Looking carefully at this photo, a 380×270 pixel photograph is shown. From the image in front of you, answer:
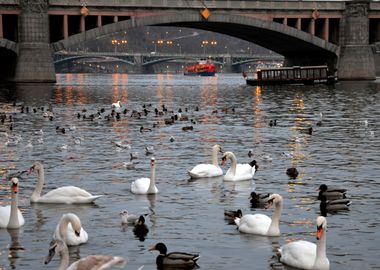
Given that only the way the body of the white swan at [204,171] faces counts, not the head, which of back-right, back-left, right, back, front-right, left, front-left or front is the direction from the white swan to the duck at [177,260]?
right

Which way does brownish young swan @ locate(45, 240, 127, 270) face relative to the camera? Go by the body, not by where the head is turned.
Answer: to the viewer's left

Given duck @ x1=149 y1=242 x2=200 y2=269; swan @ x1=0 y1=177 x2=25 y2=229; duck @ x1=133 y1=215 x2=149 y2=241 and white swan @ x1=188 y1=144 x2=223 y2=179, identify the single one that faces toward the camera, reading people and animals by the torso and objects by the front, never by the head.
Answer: the swan

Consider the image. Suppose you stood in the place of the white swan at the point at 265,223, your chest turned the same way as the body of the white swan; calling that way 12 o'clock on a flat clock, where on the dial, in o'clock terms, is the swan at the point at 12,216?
The swan is roughly at 6 o'clock from the white swan.

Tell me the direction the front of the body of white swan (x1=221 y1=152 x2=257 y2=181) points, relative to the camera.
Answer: to the viewer's left

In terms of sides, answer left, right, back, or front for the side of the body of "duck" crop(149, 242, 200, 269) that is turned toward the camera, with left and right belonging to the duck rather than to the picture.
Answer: left

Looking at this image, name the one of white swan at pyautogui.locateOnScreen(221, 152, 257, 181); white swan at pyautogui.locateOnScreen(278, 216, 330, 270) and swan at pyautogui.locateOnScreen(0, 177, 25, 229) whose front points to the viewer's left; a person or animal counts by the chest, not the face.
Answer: white swan at pyautogui.locateOnScreen(221, 152, 257, 181)

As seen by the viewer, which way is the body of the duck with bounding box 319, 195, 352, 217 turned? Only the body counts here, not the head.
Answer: to the viewer's left

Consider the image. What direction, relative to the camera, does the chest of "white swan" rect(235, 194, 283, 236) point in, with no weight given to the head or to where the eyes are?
to the viewer's right

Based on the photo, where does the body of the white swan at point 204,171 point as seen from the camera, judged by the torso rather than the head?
to the viewer's right

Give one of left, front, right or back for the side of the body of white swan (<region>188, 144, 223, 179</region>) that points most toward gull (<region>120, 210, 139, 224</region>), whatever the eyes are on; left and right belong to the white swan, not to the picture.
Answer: right

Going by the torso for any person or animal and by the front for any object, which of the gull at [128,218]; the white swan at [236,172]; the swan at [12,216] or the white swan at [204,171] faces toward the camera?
the swan

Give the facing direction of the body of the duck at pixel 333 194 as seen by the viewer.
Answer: to the viewer's left
